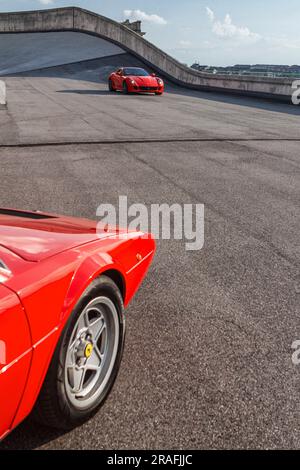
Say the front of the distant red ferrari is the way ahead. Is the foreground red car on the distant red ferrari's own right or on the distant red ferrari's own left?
on the distant red ferrari's own right

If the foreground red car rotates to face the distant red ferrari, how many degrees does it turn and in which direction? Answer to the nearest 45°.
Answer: approximately 45° to its left

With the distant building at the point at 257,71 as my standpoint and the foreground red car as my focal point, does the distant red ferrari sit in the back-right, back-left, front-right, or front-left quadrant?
front-right

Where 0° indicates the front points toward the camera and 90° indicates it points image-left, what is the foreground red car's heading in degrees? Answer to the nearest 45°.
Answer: approximately 225°

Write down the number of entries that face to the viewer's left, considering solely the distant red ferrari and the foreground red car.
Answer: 0

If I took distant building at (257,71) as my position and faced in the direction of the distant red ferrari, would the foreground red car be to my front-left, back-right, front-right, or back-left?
front-left
